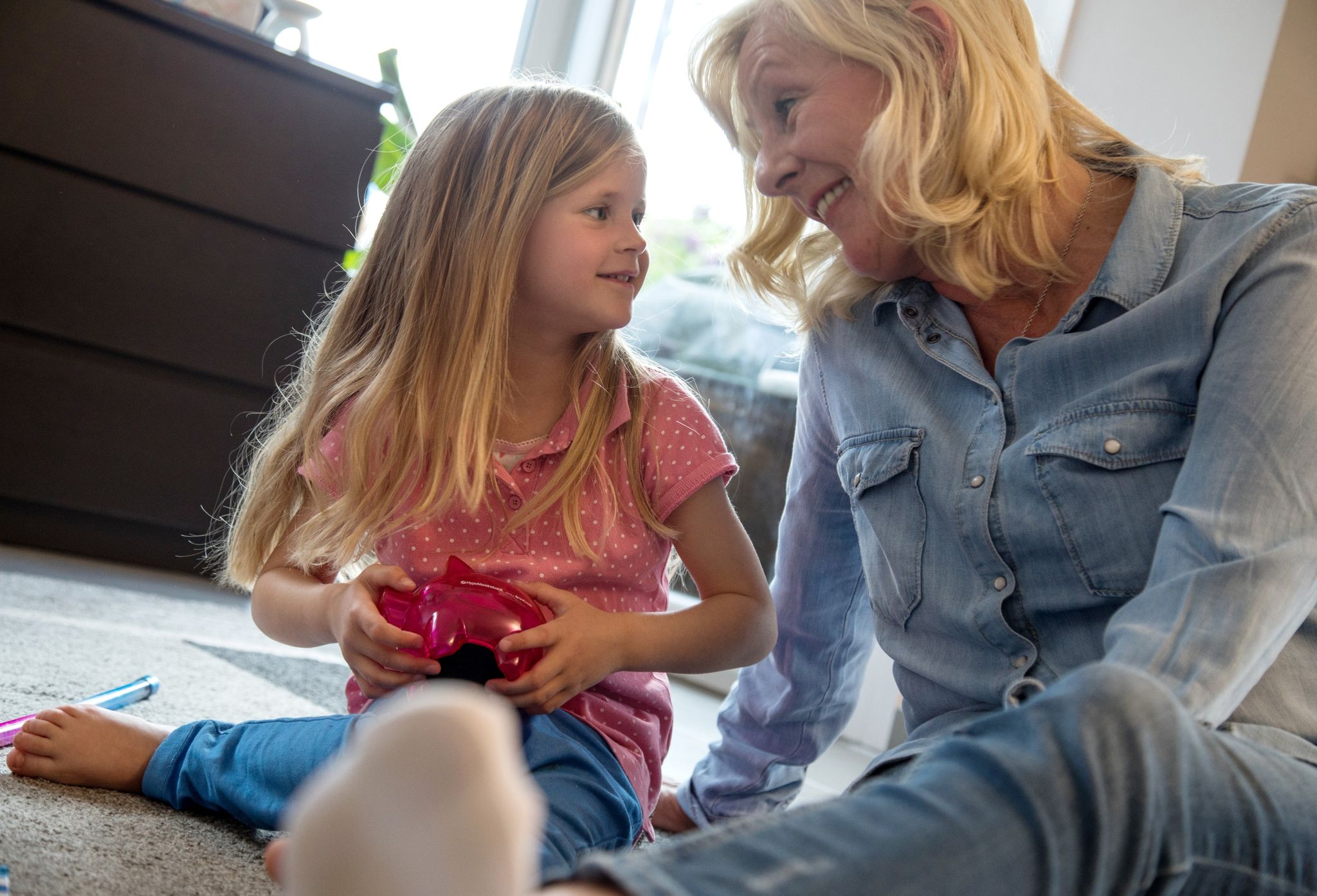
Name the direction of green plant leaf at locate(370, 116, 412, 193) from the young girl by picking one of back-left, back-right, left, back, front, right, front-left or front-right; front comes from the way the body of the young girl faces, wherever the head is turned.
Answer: back

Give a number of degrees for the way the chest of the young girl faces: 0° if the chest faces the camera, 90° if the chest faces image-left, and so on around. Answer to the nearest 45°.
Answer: approximately 0°

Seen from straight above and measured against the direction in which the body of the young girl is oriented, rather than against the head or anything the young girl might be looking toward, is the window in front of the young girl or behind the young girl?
behind

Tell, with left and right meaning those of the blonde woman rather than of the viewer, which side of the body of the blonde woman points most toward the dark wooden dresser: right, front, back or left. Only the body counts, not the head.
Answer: right

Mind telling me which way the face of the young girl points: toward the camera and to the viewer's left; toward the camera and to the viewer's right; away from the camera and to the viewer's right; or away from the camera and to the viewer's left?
toward the camera and to the viewer's right

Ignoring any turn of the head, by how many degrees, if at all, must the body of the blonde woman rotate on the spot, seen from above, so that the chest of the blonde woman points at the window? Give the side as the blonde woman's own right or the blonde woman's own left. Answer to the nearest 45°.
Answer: approximately 135° to the blonde woman's own right
